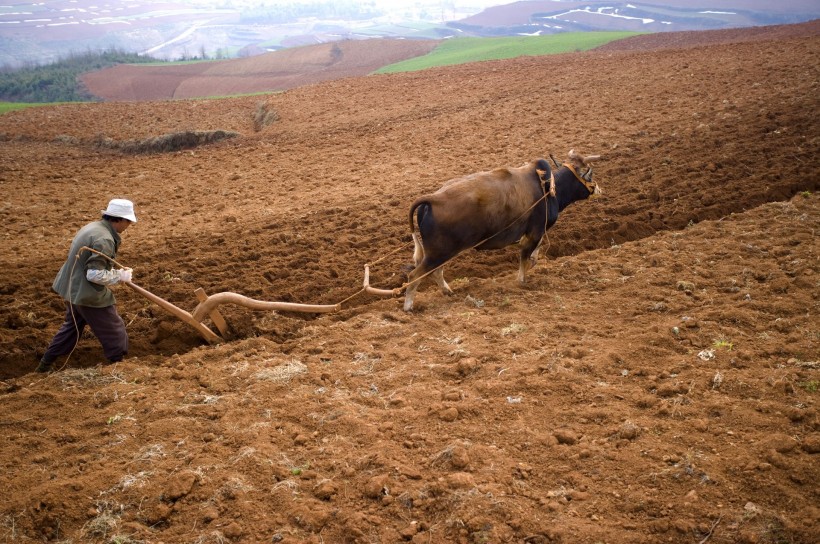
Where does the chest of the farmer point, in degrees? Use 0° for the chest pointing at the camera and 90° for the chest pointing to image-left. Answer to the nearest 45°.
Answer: approximately 270°

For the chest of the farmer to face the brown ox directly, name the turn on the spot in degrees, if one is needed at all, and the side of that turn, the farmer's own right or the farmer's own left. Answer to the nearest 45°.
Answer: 0° — they already face it

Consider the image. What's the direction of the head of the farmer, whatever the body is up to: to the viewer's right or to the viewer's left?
to the viewer's right
